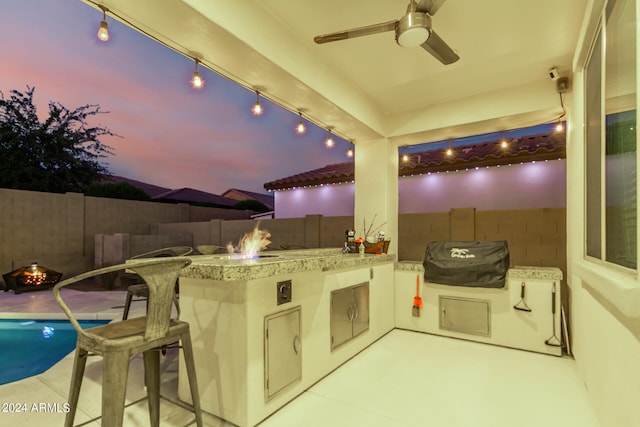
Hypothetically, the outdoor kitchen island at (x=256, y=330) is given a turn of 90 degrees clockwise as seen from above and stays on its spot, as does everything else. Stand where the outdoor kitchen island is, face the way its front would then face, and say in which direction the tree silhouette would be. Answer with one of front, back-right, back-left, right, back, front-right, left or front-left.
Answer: right

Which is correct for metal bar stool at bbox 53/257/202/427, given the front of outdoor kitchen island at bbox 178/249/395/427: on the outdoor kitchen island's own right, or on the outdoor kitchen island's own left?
on the outdoor kitchen island's own right

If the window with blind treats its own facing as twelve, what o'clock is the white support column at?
The white support column is roughly at 1 o'clock from the window with blind.

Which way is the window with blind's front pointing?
to the viewer's left

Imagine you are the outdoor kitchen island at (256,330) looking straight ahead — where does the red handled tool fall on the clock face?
The red handled tool is roughly at 9 o'clock from the outdoor kitchen island.

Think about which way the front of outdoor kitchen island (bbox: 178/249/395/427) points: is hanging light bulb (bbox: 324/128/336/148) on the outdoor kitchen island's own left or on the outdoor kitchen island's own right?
on the outdoor kitchen island's own left

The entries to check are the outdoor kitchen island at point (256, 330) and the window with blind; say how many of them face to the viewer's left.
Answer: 1
